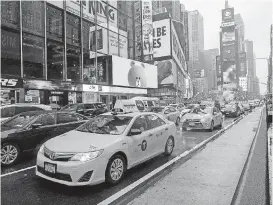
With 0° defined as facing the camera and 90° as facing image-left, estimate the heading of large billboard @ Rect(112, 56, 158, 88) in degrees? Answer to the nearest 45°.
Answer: approximately 315°

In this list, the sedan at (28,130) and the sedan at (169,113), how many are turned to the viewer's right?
0

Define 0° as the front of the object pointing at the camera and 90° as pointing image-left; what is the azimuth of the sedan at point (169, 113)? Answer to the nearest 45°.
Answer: approximately 45°

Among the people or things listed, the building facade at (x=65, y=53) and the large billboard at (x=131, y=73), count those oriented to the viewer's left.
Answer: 0

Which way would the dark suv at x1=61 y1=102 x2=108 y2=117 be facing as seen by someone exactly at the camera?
facing the viewer and to the left of the viewer

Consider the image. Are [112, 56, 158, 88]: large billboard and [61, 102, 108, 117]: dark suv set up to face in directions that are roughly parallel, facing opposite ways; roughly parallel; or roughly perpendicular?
roughly perpendicular

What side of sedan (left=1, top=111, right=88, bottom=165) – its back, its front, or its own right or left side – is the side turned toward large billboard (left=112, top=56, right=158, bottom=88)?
back

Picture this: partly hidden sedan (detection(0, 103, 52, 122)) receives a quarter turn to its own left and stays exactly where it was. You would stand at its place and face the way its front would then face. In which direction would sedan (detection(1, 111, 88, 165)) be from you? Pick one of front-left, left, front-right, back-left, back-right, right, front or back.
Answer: front-right

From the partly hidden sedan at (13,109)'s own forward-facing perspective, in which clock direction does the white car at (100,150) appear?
The white car is roughly at 10 o'clock from the partly hidden sedan.

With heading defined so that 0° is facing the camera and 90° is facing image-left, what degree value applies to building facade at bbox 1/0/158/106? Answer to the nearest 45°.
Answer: approximately 315°

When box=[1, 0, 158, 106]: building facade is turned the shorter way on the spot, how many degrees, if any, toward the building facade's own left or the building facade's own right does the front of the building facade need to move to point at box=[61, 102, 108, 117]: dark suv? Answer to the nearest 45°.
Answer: approximately 45° to the building facade's own right

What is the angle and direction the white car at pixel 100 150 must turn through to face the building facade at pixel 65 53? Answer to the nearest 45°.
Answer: approximately 135° to its right

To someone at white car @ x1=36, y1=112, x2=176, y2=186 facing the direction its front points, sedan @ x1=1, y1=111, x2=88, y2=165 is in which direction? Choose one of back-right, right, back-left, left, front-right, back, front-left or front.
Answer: right
